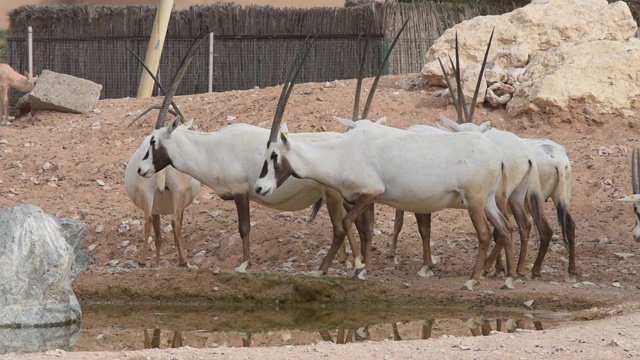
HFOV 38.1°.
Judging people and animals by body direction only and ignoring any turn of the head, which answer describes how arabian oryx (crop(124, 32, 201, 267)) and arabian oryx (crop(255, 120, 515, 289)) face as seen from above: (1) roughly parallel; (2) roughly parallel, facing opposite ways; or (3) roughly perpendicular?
roughly perpendicular

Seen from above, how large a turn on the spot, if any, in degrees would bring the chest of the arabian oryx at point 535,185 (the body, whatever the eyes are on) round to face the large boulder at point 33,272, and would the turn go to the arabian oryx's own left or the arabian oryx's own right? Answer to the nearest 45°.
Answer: approximately 90° to the arabian oryx's own left

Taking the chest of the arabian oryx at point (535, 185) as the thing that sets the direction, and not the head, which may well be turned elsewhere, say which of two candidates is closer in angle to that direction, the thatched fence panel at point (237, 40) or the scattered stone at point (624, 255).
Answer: the thatched fence panel

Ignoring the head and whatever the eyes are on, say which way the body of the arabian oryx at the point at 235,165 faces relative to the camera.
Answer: to the viewer's left

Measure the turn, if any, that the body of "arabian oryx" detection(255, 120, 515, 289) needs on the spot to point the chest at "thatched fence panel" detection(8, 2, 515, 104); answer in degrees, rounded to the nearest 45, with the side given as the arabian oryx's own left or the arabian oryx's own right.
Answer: approximately 90° to the arabian oryx's own right

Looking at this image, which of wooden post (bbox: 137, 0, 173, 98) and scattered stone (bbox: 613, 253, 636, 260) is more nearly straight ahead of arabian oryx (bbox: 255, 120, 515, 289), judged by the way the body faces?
the wooden post

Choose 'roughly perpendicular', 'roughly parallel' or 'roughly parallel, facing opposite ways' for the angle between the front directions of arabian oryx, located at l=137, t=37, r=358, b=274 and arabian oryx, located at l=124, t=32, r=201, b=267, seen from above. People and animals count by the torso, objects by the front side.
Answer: roughly perpendicular

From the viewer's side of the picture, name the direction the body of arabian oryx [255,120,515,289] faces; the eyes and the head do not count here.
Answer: to the viewer's left

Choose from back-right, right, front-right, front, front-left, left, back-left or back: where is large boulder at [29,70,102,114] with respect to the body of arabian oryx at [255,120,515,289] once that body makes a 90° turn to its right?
front-left
